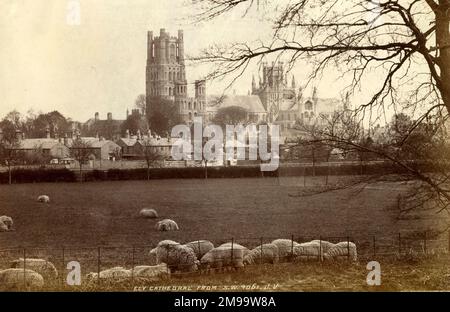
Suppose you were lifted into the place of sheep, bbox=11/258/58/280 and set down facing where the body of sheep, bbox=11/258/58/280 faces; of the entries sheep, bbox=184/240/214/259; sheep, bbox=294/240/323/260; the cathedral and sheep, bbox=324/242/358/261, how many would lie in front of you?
0

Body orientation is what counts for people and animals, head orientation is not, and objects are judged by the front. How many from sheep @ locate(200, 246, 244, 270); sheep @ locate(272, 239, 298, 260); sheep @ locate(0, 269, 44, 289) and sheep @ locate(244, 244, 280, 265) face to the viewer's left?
3

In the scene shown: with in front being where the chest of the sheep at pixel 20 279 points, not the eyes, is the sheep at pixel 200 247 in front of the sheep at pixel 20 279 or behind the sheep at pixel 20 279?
behind

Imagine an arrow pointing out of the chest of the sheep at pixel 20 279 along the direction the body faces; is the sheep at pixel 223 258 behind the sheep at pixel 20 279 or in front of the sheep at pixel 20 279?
behind

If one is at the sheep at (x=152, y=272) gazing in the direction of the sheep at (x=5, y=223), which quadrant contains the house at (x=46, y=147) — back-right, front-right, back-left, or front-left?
front-right

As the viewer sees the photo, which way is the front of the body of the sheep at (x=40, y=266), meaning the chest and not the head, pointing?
to the viewer's left

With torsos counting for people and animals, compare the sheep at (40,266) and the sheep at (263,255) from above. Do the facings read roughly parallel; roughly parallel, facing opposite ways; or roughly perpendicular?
roughly parallel

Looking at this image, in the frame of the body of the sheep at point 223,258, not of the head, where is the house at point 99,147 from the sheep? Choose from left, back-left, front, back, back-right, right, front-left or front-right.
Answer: front-right

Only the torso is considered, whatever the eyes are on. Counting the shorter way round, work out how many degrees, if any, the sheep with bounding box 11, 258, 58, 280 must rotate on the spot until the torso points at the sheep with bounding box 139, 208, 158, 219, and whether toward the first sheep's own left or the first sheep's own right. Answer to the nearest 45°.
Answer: approximately 135° to the first sheep's own right

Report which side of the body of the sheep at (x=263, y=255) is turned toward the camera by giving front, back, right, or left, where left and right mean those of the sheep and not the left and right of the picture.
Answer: left

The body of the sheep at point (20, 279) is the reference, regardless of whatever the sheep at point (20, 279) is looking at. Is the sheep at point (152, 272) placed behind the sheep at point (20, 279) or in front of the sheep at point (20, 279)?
behind

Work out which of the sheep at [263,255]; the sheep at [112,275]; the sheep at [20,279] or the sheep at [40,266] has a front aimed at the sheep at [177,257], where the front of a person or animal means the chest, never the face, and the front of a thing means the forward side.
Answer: the sheep at [263,255]

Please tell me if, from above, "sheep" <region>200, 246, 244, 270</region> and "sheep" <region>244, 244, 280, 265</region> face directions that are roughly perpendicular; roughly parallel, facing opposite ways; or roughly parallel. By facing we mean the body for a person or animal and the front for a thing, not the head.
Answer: roughly parallel

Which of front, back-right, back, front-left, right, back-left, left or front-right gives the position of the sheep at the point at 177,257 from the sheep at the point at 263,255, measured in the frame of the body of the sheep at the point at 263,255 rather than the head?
front

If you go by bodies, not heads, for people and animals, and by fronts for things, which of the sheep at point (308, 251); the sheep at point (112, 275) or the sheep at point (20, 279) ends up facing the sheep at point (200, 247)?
the sheep at point (308, 251)

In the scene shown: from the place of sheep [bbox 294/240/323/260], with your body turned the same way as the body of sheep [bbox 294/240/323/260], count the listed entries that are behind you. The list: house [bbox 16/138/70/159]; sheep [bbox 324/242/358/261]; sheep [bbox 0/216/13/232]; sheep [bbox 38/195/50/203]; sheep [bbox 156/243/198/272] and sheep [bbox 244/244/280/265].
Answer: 1

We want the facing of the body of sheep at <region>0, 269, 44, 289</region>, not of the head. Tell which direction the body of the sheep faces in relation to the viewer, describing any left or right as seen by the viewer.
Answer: facing to the left of the viewer
